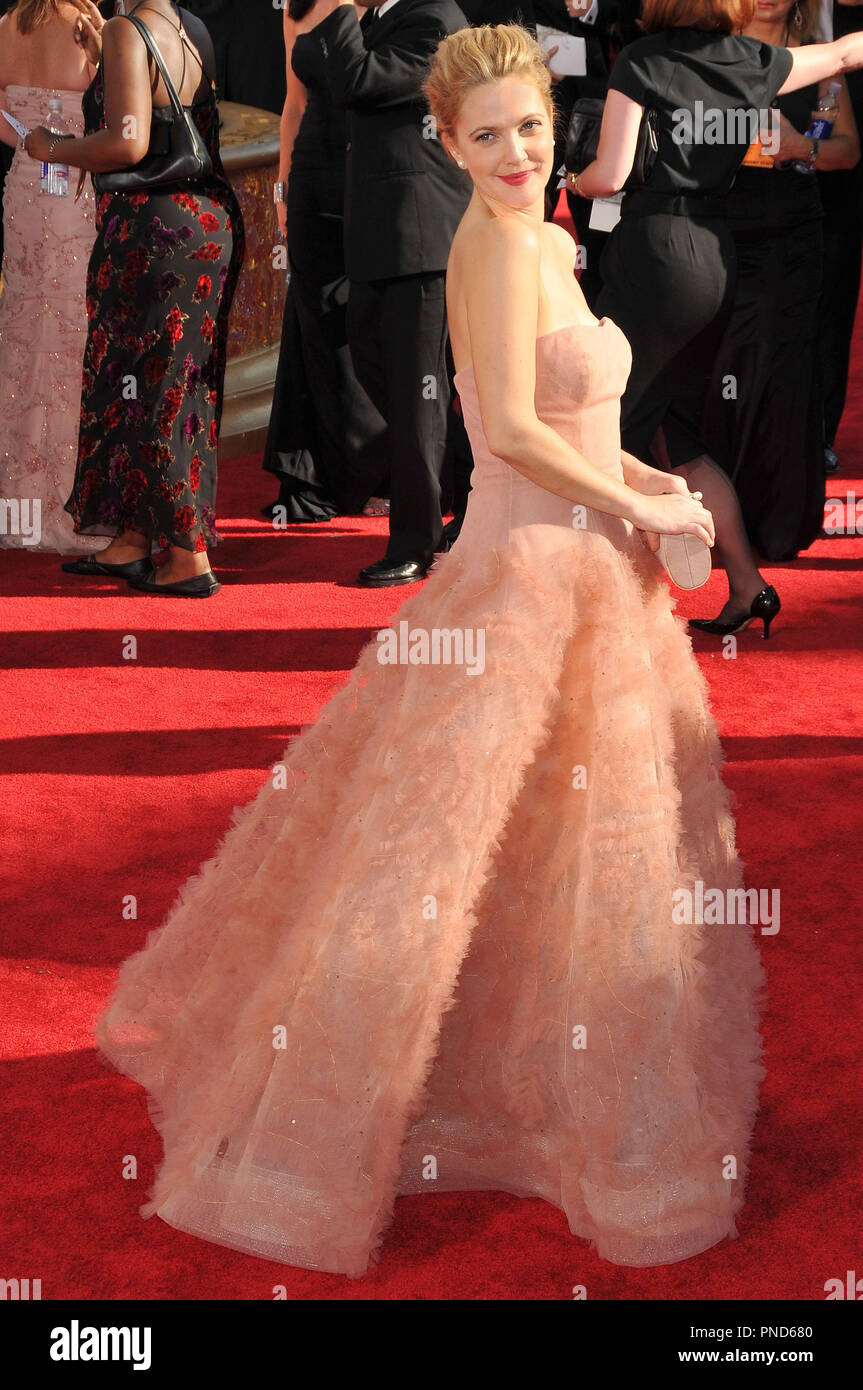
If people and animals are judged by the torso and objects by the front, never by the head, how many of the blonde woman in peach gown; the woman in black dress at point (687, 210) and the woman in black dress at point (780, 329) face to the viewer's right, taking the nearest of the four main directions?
1

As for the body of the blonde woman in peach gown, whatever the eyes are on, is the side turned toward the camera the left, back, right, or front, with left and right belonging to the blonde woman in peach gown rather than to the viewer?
right

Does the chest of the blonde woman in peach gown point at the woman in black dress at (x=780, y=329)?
no

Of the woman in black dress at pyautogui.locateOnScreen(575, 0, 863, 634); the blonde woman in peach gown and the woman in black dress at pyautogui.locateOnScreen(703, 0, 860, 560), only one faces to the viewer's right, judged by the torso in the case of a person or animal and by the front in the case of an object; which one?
the blonde woman in peach gown

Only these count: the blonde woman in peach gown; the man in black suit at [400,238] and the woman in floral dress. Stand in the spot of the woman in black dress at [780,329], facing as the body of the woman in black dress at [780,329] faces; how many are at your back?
0

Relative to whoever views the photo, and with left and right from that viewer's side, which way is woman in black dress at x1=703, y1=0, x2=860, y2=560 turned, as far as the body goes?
facing the viewer and to the left of the viewer

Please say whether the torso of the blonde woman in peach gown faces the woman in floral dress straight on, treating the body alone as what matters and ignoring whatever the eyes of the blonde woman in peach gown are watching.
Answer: no

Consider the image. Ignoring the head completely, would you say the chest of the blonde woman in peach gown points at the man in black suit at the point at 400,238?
no
